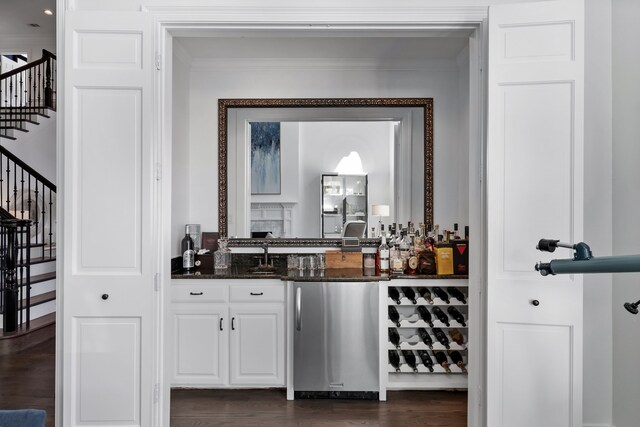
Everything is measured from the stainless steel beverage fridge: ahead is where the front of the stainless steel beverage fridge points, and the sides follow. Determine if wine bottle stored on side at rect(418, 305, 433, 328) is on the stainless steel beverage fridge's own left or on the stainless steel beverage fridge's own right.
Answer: on the stainless steel beverage fridge's own left

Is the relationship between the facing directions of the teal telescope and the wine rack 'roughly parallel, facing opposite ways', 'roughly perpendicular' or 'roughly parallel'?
roughly perpendicular

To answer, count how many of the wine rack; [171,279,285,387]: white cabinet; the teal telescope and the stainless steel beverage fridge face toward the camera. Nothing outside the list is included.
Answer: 3

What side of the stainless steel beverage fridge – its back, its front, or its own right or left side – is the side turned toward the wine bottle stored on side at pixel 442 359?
left

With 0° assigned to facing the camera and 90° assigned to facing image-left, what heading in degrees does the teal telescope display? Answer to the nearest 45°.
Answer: approximately 270°

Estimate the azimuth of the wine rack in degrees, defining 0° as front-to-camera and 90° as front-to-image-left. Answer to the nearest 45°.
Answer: approximately 0°

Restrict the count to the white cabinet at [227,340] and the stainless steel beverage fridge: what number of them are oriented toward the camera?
2

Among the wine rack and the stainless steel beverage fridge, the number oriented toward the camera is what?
2

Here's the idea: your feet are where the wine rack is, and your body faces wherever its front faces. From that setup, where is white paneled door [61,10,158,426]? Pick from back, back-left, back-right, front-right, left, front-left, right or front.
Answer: front-right

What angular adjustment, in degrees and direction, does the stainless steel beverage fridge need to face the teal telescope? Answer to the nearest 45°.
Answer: approximately 45° to its left
